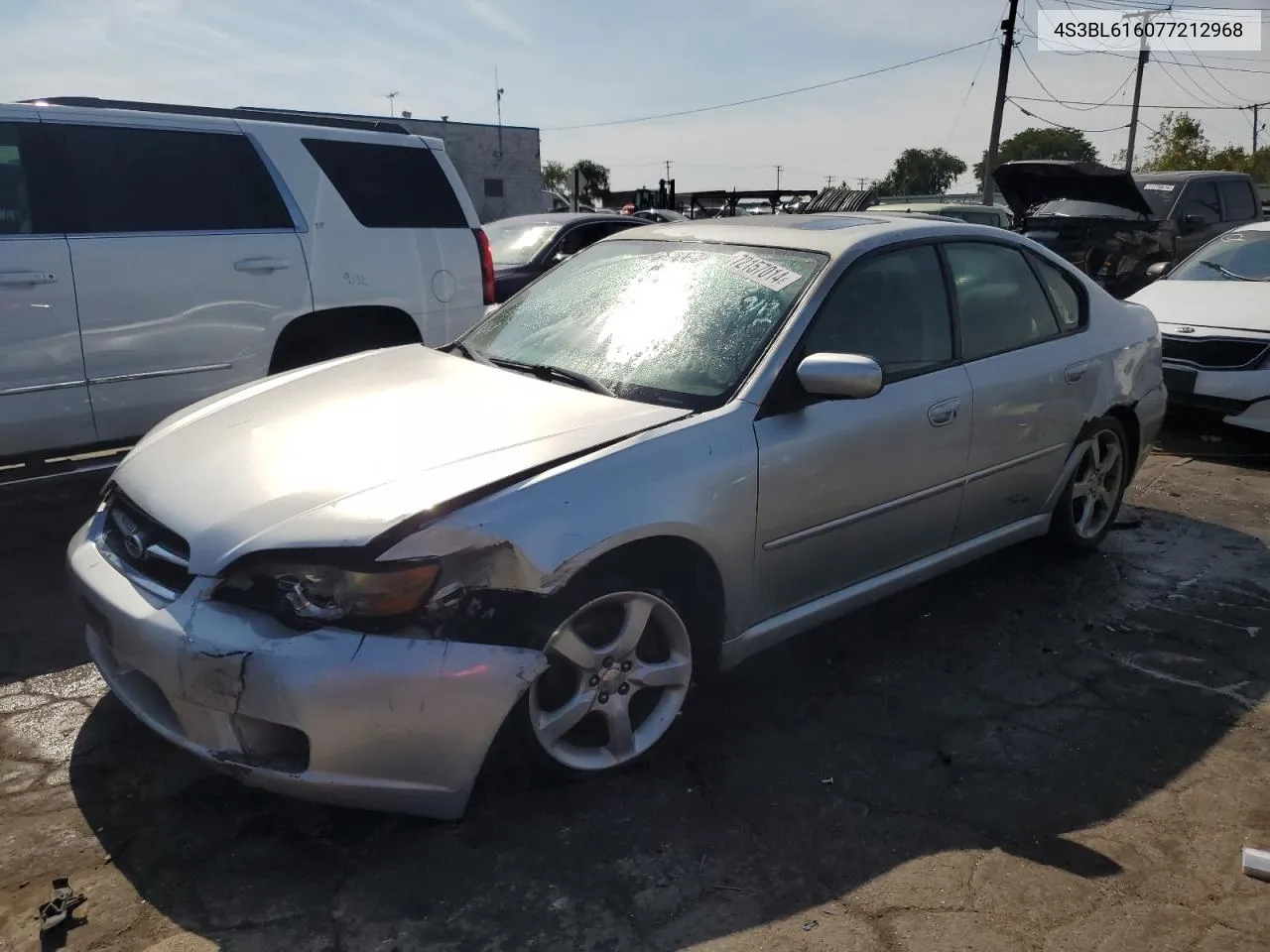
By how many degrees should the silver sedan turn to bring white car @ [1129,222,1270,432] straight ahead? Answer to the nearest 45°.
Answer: approximately 180°

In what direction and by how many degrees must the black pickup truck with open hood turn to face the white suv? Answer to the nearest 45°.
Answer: approximately 45° to its left

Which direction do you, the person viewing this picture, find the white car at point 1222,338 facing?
facing the viewer and to the left of the viewer

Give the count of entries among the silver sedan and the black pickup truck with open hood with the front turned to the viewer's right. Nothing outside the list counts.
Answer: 0

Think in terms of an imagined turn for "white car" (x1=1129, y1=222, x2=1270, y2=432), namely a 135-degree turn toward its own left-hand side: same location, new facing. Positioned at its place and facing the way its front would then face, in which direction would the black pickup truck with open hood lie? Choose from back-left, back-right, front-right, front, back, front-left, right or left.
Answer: left

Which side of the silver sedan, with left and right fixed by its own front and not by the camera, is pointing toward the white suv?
right

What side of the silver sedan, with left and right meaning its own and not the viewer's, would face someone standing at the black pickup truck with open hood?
back

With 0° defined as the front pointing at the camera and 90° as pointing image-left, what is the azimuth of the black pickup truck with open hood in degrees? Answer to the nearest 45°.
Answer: approximately 45°

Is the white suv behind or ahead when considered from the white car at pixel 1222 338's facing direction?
ahead

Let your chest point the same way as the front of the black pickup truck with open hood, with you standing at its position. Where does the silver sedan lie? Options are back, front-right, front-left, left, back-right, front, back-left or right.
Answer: front-left

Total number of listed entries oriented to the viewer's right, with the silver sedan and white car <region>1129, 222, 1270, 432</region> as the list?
0
